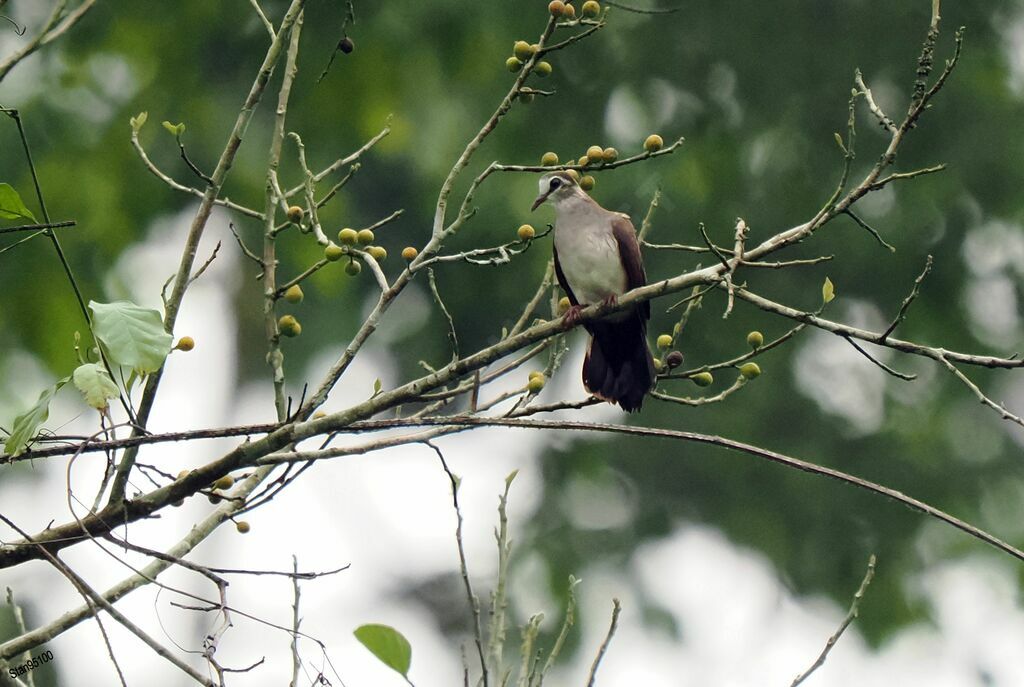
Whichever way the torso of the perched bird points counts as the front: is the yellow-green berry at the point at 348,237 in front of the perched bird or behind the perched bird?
in front

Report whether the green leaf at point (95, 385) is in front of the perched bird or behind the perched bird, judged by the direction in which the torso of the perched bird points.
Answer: in front

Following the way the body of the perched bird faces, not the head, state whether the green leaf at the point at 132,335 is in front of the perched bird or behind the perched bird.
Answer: in front
